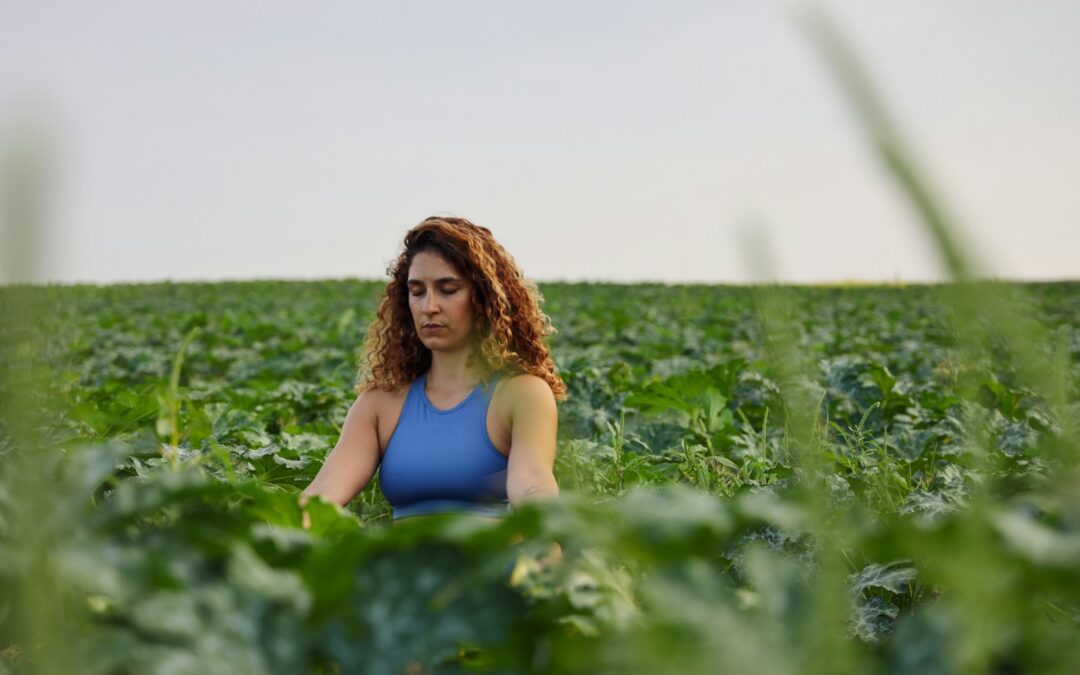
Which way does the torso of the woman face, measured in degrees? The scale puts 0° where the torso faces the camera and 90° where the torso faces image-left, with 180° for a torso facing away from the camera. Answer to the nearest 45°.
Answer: approximately 45°
